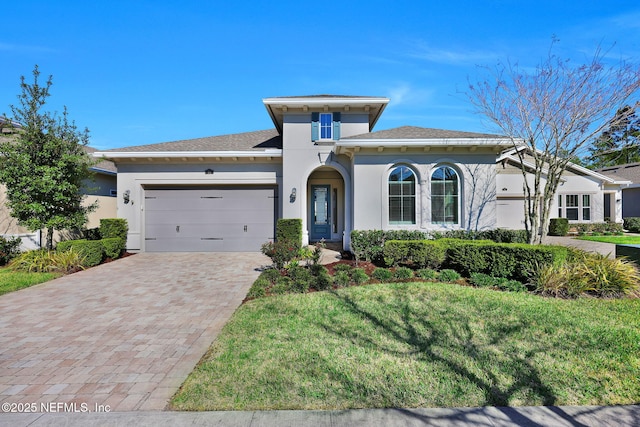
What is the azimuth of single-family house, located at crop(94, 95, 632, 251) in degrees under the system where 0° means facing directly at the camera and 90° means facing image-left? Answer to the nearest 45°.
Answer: approximately 0°

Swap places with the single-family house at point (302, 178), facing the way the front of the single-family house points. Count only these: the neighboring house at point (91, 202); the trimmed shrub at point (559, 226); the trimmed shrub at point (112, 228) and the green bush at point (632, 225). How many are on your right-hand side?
2

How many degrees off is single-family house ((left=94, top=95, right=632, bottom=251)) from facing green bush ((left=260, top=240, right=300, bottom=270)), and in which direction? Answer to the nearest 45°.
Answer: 0° — it already faces it

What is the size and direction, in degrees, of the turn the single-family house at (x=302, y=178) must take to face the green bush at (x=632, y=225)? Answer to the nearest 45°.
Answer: approximately 135° to its left

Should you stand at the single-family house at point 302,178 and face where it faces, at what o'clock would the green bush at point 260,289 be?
The green bush is roughly at 12 o'clock from the single-family house.

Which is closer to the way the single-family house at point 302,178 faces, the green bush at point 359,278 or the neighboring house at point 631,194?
the green bush

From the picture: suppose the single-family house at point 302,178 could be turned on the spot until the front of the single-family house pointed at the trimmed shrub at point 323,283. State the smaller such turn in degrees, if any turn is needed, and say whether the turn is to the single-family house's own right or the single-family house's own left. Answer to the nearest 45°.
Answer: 0° — it already faces it

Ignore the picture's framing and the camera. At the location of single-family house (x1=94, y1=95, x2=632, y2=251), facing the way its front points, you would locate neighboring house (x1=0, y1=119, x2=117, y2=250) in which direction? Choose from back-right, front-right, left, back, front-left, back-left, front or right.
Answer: right

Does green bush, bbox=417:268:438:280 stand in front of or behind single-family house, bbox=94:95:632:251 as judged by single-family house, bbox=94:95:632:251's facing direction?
in front

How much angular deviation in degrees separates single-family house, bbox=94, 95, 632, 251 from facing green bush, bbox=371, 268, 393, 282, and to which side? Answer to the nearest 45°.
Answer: approximately 45° to its left

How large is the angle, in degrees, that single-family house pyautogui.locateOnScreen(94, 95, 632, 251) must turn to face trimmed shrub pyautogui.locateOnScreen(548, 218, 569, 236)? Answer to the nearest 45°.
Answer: approximately 135° to its left
